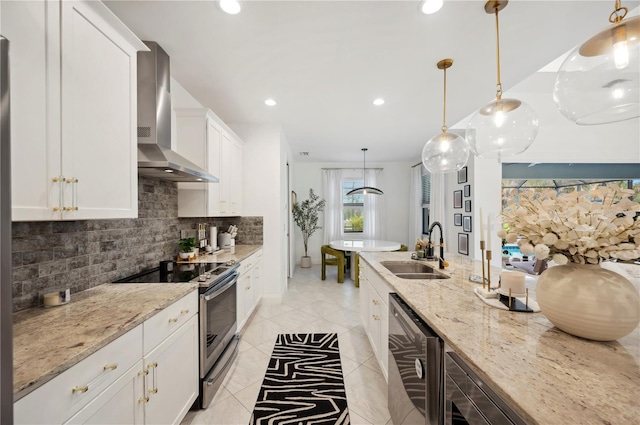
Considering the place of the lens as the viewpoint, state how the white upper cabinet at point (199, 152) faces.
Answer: facing to the right of the viewer

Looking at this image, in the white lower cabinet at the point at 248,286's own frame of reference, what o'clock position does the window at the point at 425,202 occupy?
The window is roughly at 11 o'clock from the white lower cabinet.

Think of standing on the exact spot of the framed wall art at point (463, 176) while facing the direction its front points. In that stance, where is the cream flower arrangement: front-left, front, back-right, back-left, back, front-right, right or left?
front-left

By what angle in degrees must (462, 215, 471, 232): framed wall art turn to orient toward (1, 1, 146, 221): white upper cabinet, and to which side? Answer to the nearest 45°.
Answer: approximately 45° to its left

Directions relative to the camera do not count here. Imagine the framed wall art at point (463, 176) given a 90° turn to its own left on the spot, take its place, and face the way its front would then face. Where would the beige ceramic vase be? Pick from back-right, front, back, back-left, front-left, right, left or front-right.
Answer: front-right

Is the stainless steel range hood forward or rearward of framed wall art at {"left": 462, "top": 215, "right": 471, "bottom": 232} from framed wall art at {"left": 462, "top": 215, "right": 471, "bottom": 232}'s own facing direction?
forward

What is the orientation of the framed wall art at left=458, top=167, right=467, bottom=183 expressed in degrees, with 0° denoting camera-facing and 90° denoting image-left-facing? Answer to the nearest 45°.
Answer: approximately 45°

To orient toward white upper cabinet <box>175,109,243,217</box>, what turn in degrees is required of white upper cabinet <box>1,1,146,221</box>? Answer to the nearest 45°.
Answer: approximately 90° to its left

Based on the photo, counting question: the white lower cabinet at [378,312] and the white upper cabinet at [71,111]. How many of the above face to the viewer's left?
1

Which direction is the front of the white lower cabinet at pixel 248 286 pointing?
to the viewer's right

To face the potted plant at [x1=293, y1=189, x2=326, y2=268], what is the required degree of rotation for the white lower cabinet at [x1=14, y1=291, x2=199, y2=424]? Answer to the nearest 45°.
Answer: approximately 90° to its left

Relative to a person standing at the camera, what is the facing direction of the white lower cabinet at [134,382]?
facing the viewer and to the right of the viewer

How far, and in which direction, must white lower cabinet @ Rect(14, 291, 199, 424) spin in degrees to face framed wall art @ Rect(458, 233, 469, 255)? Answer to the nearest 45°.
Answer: approximately 45° to its left

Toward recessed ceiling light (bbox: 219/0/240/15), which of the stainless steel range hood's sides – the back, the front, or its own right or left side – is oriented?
front

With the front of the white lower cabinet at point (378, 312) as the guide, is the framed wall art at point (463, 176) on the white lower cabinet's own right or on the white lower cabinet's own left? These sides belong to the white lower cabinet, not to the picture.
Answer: on the white lower cabinet's own right

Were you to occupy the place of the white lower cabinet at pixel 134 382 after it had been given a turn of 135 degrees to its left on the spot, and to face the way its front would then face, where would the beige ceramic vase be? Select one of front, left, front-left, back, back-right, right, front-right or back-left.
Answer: back-right

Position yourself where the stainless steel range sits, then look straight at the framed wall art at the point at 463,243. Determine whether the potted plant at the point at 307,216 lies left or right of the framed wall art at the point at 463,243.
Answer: left
